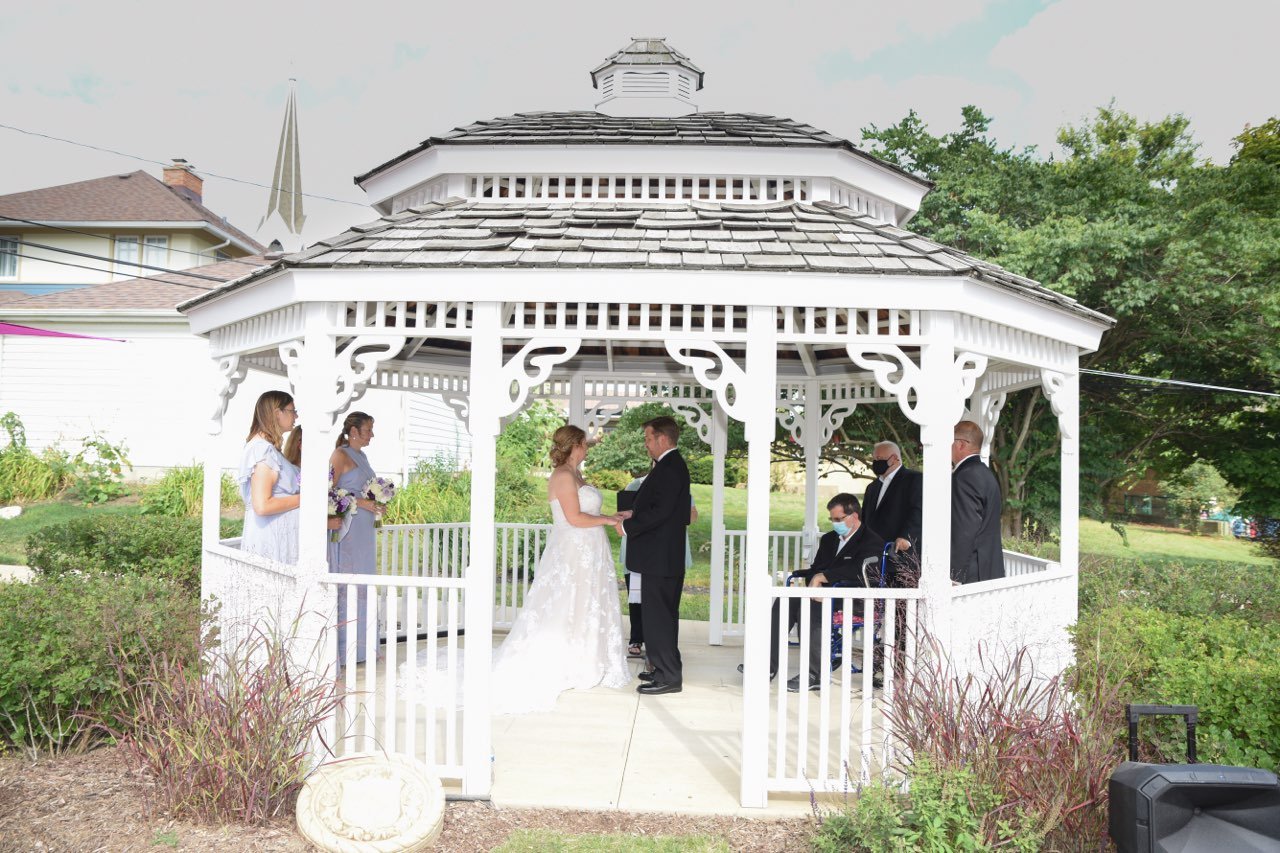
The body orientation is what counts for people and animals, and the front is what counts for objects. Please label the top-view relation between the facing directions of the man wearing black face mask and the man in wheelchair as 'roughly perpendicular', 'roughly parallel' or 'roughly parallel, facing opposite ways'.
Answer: roughly parallel

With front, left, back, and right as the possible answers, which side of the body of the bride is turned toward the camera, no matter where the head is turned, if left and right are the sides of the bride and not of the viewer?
right

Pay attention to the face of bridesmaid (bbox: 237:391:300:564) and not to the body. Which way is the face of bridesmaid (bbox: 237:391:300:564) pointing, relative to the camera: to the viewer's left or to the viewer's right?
to the viewer's right

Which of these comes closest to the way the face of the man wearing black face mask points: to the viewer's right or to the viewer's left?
to the viewer's left

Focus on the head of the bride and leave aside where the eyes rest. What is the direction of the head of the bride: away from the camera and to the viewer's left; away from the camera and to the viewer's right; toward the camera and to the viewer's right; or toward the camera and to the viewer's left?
away from the camera and to the viewer's right

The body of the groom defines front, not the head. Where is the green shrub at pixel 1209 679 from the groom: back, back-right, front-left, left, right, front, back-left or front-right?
back-left

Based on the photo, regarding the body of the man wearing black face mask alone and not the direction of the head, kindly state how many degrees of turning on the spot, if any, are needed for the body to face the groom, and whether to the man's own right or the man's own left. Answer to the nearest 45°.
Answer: approximately 45° to the man's own right

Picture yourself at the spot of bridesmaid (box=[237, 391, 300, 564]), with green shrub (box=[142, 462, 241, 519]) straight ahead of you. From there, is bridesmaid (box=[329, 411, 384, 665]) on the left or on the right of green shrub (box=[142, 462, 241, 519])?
right

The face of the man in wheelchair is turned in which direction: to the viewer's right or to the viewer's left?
to the viewer's left

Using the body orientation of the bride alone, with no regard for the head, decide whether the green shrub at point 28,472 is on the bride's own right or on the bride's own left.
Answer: on the bride's own left

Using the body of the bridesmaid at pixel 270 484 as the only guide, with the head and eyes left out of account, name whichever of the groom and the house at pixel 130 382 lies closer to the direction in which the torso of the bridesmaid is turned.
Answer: the groom

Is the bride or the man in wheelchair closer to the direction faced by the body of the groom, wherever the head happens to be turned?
the bride

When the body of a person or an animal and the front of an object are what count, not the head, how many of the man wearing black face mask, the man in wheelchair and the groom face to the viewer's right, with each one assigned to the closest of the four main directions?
0

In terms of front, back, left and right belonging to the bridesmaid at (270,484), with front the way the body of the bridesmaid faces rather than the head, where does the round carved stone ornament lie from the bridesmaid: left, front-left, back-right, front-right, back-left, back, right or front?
right

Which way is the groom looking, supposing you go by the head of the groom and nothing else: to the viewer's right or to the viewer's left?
to the viewer's left

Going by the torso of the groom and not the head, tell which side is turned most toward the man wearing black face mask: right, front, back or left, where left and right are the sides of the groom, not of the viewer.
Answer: back

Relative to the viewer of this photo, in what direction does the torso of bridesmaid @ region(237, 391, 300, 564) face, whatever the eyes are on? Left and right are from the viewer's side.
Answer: facing to the right of the viewer

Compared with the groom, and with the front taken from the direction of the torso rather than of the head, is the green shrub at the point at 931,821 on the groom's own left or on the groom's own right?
on the groom's own left
